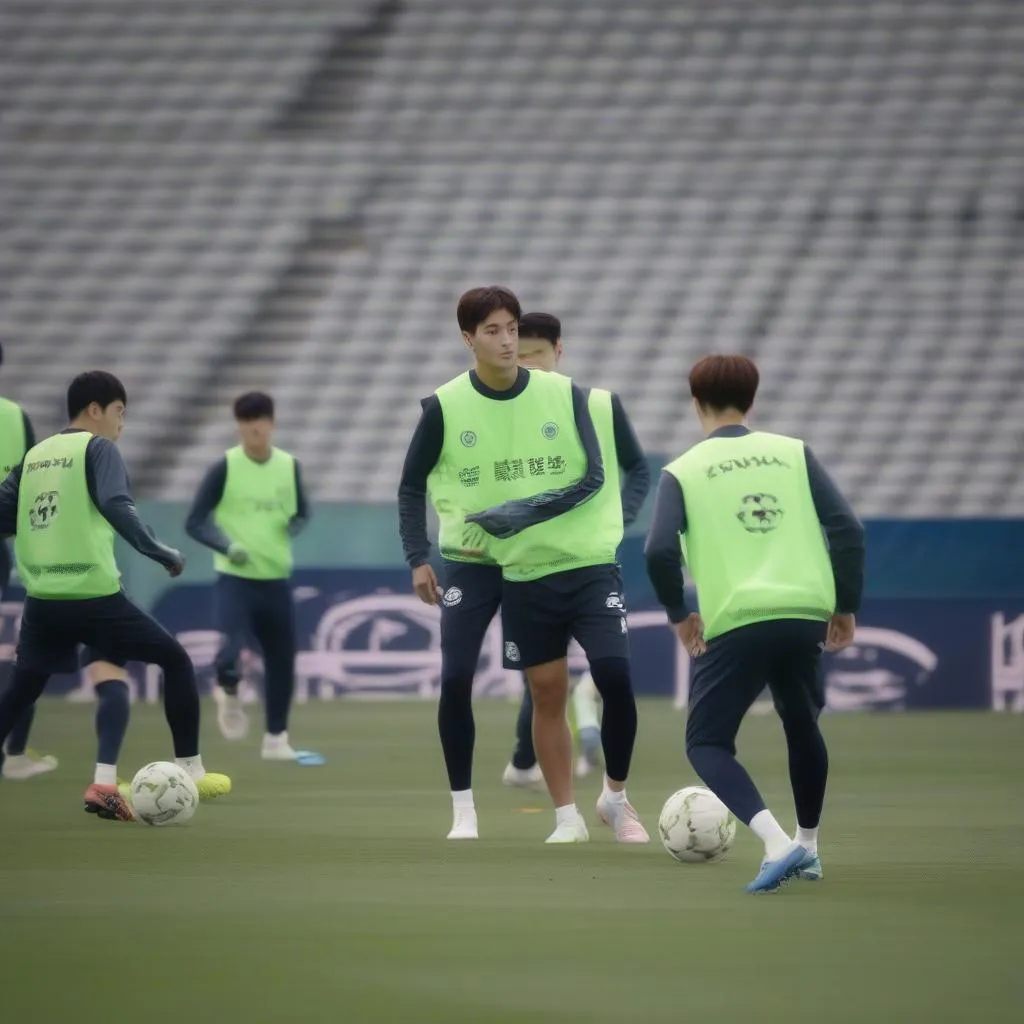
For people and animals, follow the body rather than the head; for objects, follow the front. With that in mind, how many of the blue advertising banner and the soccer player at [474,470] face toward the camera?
2

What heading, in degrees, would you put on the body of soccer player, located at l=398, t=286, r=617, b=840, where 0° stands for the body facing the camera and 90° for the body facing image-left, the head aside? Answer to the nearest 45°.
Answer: approximately 0°

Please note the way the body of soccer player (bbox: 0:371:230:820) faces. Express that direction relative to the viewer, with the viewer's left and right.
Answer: facing away from the viewer and to the right of the viewer

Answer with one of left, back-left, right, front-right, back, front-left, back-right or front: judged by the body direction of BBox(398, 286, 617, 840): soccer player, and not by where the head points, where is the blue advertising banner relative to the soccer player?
back

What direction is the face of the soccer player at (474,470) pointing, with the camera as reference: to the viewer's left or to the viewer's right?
to the viewer's right

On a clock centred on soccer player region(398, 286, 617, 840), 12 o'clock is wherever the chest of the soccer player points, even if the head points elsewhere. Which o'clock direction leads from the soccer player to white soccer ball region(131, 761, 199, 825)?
The white soccer ball is roughly at 4 o'clock from the soccer player.

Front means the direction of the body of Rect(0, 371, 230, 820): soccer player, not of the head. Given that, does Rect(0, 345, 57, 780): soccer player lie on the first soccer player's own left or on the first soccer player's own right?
on the first soccer player's own left

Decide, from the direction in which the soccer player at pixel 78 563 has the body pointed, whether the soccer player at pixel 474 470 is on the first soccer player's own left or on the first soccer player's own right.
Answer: on the first soccer player's own right
